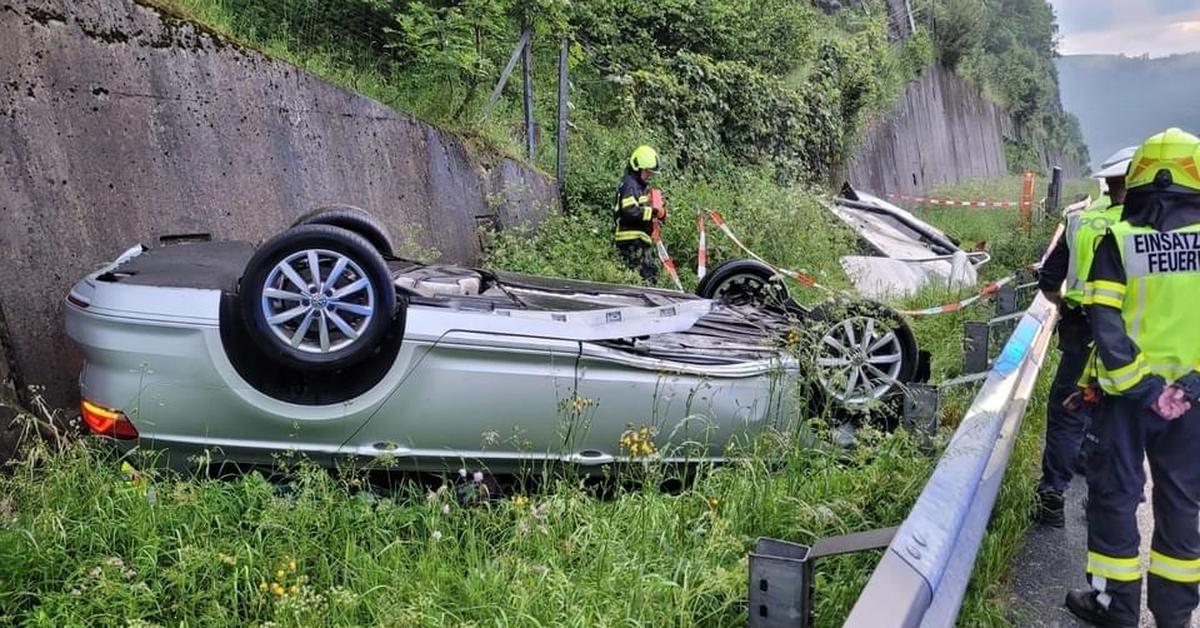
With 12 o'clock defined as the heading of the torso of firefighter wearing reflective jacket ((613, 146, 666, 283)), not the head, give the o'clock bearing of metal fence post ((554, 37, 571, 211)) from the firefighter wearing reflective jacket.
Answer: The metal fence post is roughly at 8 o'clock from the firefighter wearing reflective jacket.

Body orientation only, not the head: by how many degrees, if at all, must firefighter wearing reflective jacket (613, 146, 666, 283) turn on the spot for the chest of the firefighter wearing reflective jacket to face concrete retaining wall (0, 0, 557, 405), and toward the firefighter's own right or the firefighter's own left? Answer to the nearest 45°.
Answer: approximately 135° to the firefighter's own right

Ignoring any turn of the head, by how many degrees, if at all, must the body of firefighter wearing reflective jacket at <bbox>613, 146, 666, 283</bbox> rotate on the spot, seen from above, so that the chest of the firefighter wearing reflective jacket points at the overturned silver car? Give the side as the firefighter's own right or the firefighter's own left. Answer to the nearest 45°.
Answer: approximately 90° to the firefighter's own right

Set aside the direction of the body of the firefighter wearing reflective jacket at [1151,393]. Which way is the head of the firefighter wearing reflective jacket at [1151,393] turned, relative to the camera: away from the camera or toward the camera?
away from the camera

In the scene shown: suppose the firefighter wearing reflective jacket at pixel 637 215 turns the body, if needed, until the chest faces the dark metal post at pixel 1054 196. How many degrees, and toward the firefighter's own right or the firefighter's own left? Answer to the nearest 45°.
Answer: approximately 45° to the firefighter's own left

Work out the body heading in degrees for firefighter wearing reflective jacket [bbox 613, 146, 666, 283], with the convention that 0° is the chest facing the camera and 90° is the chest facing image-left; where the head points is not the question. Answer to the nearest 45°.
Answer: approximately 270°

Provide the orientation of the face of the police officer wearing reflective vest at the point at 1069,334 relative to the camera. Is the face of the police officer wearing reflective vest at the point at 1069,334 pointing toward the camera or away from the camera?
away from the camera
